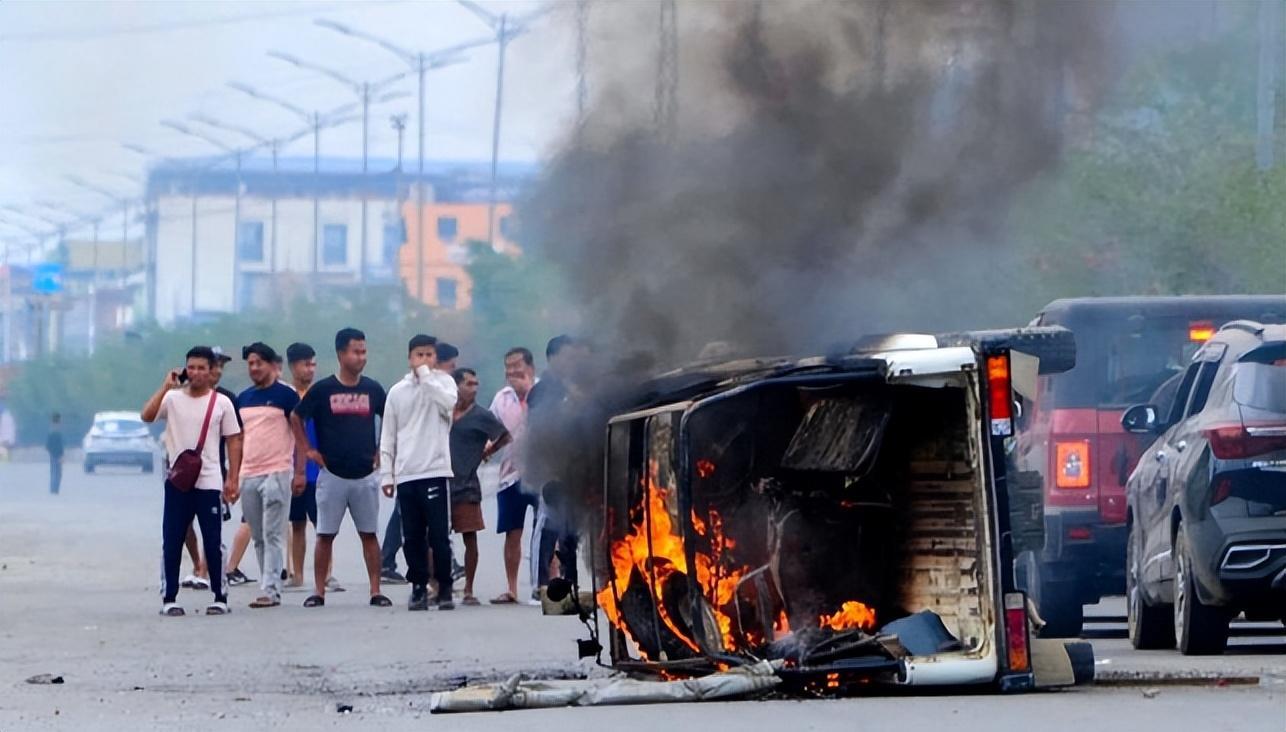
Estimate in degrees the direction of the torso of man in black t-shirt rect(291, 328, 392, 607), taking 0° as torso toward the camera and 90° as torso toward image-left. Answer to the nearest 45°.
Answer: approximately 0°

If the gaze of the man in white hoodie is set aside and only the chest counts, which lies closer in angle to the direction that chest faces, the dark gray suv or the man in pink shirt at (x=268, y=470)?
the dark gray suv

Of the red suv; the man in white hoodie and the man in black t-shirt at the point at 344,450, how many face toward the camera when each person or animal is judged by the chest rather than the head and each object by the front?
2

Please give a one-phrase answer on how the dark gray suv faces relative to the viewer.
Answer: facing away from the viewer and to the left of the viewer

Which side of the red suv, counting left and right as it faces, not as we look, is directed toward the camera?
back

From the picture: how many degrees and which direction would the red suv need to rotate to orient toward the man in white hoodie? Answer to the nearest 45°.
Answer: approximately 90° to its left

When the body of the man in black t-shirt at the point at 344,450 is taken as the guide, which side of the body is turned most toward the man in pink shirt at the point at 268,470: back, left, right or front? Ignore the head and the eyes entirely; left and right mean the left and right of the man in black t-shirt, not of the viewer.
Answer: right

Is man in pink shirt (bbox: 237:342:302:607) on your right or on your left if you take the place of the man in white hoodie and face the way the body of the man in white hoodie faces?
on your right
